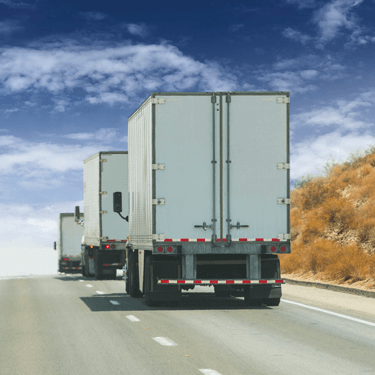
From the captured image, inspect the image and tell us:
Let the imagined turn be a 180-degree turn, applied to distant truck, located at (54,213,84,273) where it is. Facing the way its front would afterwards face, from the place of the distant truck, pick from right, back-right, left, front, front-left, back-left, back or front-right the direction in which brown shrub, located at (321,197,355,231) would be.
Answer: front-left

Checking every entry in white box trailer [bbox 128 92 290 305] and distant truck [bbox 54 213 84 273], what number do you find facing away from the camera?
2

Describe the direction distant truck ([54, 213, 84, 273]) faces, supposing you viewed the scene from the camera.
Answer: facing away from the viewer

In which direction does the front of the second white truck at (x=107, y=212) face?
away from the camera

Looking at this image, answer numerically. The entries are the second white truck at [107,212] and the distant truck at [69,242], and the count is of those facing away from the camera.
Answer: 2

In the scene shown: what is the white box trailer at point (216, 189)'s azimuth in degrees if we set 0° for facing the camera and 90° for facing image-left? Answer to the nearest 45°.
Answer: approximately 180°

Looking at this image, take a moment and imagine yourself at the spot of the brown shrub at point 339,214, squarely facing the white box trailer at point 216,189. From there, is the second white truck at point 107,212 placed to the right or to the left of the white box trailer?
right

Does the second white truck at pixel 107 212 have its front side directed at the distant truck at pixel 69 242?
yes

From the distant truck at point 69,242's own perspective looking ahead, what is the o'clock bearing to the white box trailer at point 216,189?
The white box trailer is roughly at 6 o'clock from the distant truck.

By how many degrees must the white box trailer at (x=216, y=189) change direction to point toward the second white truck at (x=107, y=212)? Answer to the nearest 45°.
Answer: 0° — it already faces it
